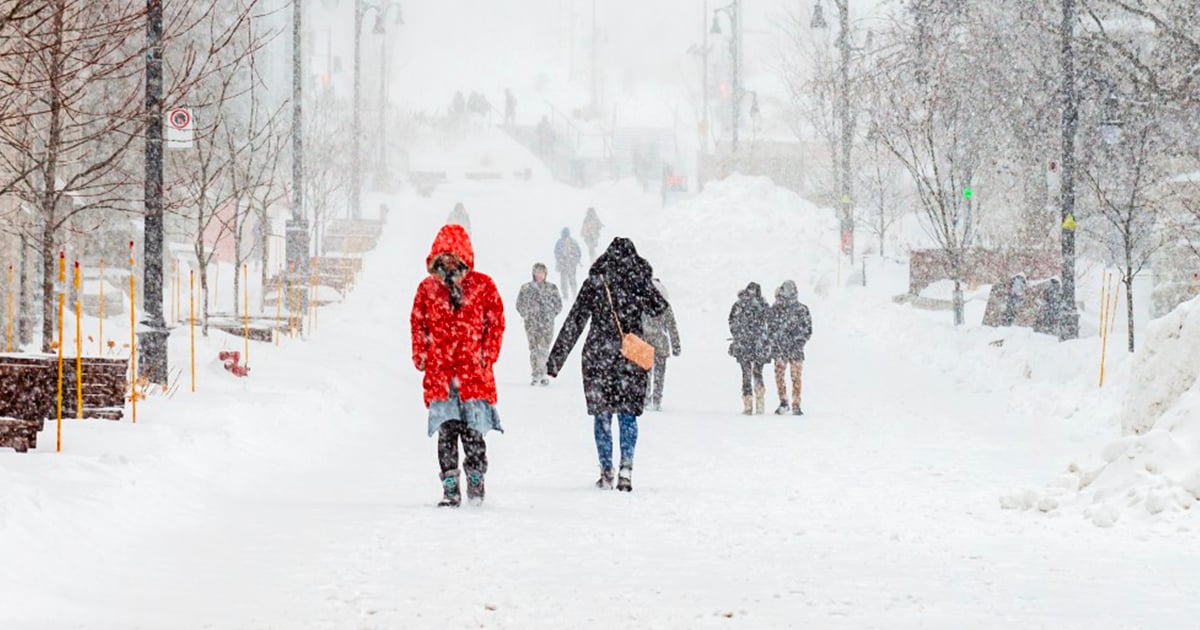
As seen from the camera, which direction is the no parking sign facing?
toward the camera

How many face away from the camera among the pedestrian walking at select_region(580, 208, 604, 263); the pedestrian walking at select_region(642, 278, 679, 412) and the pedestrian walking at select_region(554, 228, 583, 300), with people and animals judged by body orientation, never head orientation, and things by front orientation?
3

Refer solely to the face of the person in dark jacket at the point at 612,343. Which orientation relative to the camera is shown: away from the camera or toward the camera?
away from the camera

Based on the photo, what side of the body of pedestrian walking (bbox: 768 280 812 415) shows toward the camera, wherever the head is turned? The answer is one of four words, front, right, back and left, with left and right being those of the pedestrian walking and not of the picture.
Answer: back

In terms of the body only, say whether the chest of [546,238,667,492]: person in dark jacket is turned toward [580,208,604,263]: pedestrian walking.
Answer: yes

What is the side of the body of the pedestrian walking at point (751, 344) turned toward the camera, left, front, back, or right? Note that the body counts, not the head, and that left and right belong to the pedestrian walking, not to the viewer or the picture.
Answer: back

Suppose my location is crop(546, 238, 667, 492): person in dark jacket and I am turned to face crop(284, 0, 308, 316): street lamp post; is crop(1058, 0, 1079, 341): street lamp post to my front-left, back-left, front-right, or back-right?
front-right

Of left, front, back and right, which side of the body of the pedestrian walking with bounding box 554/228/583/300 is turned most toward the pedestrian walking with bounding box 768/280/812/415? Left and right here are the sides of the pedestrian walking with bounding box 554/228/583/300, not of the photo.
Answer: back

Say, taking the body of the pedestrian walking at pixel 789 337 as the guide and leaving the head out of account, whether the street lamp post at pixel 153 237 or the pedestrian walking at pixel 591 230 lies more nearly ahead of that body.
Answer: the pedestrian walking

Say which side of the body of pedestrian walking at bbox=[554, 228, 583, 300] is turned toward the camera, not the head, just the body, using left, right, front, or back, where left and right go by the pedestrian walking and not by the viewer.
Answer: back

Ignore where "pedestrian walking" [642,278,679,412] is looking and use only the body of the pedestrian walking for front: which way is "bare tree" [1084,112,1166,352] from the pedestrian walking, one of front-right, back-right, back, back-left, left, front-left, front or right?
front-right

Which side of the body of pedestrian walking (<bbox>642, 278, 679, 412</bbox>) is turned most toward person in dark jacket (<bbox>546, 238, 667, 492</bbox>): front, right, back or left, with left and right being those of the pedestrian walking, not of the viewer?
back

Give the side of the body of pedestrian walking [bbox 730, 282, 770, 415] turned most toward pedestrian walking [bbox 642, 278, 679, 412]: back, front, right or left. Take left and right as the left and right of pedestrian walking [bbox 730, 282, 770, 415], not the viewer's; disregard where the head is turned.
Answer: left
